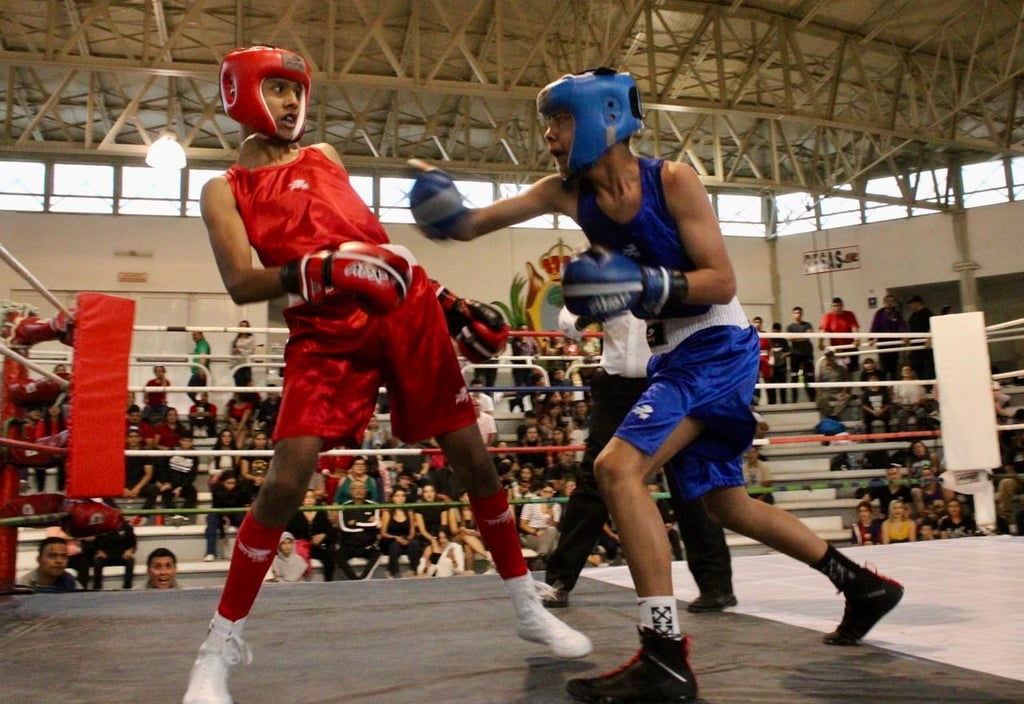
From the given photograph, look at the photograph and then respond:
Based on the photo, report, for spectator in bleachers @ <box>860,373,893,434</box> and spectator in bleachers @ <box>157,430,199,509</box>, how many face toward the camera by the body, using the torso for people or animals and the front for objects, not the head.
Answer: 2

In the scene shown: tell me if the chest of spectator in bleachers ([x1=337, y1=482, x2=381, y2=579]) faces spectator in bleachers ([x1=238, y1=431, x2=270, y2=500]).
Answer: no

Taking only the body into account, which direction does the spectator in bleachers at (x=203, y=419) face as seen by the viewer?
toward the camera

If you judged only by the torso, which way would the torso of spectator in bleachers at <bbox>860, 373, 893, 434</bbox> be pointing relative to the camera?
toward the camera

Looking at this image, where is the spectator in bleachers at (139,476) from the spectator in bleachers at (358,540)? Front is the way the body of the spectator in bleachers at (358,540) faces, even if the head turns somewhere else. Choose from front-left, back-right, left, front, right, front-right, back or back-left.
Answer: back-right

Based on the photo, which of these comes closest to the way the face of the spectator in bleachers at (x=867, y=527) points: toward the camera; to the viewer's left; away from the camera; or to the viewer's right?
toward the camera

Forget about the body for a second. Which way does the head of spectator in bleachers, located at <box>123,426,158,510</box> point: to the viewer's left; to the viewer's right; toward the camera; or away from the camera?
toward the camera

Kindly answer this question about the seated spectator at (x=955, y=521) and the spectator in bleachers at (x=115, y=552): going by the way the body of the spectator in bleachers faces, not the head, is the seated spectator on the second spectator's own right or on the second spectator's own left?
on the second spectator's own left

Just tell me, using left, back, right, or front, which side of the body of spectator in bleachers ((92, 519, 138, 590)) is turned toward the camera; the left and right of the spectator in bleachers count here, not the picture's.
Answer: front

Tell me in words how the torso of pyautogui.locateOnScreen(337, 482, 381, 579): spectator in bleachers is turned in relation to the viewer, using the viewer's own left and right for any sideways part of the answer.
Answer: facing the viewer

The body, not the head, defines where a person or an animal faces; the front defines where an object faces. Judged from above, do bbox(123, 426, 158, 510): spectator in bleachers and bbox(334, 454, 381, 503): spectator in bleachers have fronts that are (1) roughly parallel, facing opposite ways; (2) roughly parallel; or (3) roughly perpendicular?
roughly parallel

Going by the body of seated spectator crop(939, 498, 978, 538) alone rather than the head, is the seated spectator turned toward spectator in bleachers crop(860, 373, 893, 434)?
no

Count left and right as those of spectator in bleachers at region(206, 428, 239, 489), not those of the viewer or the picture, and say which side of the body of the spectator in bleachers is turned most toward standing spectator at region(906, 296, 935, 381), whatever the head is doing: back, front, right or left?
left

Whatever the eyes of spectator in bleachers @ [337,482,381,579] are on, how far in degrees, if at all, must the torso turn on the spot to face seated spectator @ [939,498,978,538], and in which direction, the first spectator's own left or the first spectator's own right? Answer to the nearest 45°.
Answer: approximately 90° to the first spectator's own left

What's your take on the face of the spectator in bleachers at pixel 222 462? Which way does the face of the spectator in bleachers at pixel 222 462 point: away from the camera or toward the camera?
toward the camera

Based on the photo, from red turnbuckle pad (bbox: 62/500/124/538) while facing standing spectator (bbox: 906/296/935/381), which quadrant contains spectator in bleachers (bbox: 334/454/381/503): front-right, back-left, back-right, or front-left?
front-left

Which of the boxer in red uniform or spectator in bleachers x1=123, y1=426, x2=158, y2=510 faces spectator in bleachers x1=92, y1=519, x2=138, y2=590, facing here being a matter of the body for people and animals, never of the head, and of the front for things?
spectator in bleachers x1=123, y1=426, x2=158, y2=510

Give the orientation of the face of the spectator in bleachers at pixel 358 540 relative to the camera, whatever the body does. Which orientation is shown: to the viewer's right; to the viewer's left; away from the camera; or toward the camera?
toward the camera

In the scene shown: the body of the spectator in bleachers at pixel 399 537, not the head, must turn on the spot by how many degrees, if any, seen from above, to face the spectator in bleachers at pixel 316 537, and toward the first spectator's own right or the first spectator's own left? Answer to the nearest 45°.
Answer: approximately 45° to the first spectator's own right

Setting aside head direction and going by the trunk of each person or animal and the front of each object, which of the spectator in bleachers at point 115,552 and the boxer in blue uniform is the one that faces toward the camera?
the spectator in bleachers

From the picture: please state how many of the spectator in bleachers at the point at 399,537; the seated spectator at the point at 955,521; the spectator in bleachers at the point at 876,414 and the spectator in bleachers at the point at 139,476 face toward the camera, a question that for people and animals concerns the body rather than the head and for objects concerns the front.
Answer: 4
